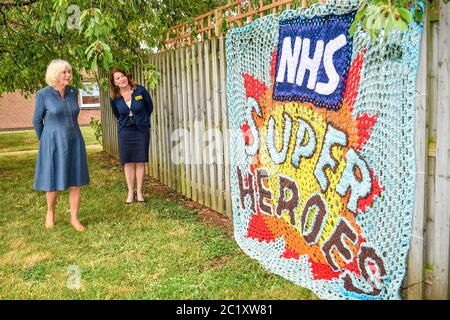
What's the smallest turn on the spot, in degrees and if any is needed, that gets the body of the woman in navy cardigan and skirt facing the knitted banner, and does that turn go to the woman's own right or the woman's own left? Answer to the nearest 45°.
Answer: approximately 45° to the woman's own left

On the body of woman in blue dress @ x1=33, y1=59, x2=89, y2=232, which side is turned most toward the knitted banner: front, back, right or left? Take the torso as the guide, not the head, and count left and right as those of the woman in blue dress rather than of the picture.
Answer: front

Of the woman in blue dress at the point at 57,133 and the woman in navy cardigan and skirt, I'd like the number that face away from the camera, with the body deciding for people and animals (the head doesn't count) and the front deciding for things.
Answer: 0

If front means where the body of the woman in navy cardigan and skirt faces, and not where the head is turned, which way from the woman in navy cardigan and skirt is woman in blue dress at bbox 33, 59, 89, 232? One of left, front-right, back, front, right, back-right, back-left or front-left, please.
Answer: front-right

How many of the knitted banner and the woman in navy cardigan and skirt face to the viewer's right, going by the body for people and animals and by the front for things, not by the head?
0

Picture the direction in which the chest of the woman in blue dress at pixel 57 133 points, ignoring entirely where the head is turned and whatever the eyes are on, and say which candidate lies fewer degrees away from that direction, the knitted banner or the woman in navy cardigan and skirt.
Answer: the knitted banner

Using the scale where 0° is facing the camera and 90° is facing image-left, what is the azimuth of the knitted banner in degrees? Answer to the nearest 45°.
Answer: approximately 45°

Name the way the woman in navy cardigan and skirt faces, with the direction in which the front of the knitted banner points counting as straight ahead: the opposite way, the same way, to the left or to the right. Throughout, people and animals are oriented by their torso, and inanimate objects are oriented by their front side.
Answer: to the left

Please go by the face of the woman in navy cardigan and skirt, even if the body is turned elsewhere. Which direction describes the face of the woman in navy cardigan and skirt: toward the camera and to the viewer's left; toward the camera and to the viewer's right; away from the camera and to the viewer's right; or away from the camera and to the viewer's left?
toward the camera and to the viewer's right

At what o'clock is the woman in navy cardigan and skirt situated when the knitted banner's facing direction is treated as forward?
The woman in navy cardigan and skirt is roughly at 3 o'clock from the knitted banner.

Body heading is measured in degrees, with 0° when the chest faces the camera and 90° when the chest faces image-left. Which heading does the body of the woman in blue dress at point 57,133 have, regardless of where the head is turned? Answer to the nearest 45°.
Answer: approximately 315°

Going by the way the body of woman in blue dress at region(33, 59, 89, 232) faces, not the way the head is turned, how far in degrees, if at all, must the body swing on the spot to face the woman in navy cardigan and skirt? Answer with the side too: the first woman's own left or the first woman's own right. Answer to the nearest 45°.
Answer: approximately 90° to the first woman's own left

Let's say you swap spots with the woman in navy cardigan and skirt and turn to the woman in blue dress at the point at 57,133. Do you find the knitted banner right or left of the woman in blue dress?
left
